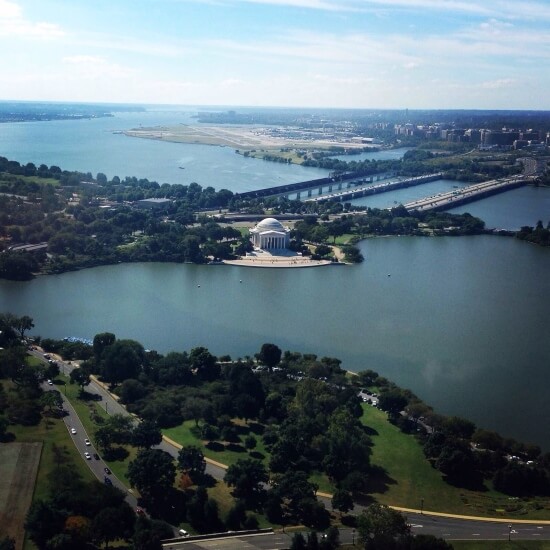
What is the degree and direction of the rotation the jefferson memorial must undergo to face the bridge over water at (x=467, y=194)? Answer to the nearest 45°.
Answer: approximately 135° to its left

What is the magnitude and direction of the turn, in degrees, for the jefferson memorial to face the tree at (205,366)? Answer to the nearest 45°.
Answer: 0° — it already faces it

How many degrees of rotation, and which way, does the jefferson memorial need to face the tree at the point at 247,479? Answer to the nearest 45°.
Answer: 0° — it already faces it

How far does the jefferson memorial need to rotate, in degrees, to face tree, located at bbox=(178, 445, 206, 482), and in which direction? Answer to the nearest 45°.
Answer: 0° — it already faces it

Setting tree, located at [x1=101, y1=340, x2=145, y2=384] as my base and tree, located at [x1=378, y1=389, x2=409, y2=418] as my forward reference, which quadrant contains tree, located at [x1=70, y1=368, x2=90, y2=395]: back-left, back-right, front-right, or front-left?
back-right

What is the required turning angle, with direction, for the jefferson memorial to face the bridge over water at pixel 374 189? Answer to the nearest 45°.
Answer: approximately 180°

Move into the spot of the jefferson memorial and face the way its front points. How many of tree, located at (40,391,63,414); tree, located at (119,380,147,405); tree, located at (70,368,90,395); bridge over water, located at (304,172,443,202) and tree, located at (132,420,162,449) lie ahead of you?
4

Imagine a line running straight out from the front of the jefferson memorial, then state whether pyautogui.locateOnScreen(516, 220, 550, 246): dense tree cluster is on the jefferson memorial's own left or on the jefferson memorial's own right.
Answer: on the jefferson memorial's own left

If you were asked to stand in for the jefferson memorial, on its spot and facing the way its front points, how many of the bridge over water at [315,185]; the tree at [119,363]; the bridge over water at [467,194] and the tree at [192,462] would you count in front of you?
2

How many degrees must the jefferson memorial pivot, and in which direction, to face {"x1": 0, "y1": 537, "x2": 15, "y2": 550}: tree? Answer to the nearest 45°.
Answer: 0° — it already faces it

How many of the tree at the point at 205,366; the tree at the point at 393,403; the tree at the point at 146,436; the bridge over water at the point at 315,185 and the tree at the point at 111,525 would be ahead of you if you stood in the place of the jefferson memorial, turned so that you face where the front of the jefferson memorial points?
4

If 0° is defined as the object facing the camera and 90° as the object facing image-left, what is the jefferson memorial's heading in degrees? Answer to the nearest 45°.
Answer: approximately 0°
